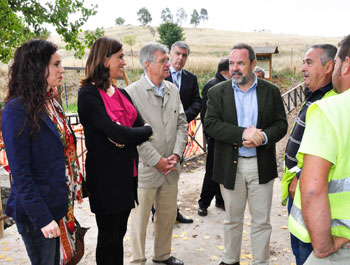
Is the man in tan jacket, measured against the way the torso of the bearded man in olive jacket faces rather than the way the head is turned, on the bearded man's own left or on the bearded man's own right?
on the bearded man's own right

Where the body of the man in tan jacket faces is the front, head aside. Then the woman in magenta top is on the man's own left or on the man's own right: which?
on the man's own right

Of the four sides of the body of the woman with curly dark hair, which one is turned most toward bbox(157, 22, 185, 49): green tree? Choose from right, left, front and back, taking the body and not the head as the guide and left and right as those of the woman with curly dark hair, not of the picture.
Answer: left

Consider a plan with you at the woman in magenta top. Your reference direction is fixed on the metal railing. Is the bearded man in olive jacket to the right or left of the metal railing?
right

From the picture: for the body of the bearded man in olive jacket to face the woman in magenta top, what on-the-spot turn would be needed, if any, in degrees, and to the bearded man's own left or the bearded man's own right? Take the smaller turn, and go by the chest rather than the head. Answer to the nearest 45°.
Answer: approximately 45° to the bearded man's own right

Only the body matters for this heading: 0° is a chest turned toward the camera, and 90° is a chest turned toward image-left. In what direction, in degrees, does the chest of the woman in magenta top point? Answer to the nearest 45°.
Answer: approximately 315°

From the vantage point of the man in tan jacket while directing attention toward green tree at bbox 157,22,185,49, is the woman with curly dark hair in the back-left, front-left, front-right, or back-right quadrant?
back-left

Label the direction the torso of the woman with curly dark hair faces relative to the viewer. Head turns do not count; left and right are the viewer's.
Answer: facing to the right of the viewer

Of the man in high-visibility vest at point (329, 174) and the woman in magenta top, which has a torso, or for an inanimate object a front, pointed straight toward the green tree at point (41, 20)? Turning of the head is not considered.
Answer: the man in high-visibility vest

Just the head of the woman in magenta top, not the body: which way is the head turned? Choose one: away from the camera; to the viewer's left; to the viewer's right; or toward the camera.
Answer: to the viewer's right

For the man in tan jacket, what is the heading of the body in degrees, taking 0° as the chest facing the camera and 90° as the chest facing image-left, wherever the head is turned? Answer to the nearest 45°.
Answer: approximately 315°

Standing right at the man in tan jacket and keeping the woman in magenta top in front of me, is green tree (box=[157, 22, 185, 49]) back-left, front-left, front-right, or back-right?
back-right
